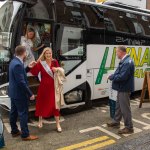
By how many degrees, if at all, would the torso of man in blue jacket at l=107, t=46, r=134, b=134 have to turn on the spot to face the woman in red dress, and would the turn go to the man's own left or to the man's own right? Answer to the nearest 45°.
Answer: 0° — they already face them

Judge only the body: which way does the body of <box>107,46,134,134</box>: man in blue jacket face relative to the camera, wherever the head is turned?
to the viewer's left

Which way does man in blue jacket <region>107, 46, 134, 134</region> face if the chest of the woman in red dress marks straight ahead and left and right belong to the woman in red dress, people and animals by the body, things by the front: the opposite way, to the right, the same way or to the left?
to the right

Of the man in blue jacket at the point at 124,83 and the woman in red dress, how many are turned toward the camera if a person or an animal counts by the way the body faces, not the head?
1

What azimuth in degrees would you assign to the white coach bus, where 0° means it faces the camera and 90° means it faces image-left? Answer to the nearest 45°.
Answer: approximately 45°

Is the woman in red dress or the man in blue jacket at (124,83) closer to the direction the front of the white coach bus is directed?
the woman in red dress

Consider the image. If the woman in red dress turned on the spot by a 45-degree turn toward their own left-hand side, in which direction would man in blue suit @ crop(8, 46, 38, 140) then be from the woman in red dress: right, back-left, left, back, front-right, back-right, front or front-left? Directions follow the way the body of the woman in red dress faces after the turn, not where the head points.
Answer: right

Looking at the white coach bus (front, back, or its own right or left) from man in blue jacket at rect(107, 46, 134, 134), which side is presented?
left
